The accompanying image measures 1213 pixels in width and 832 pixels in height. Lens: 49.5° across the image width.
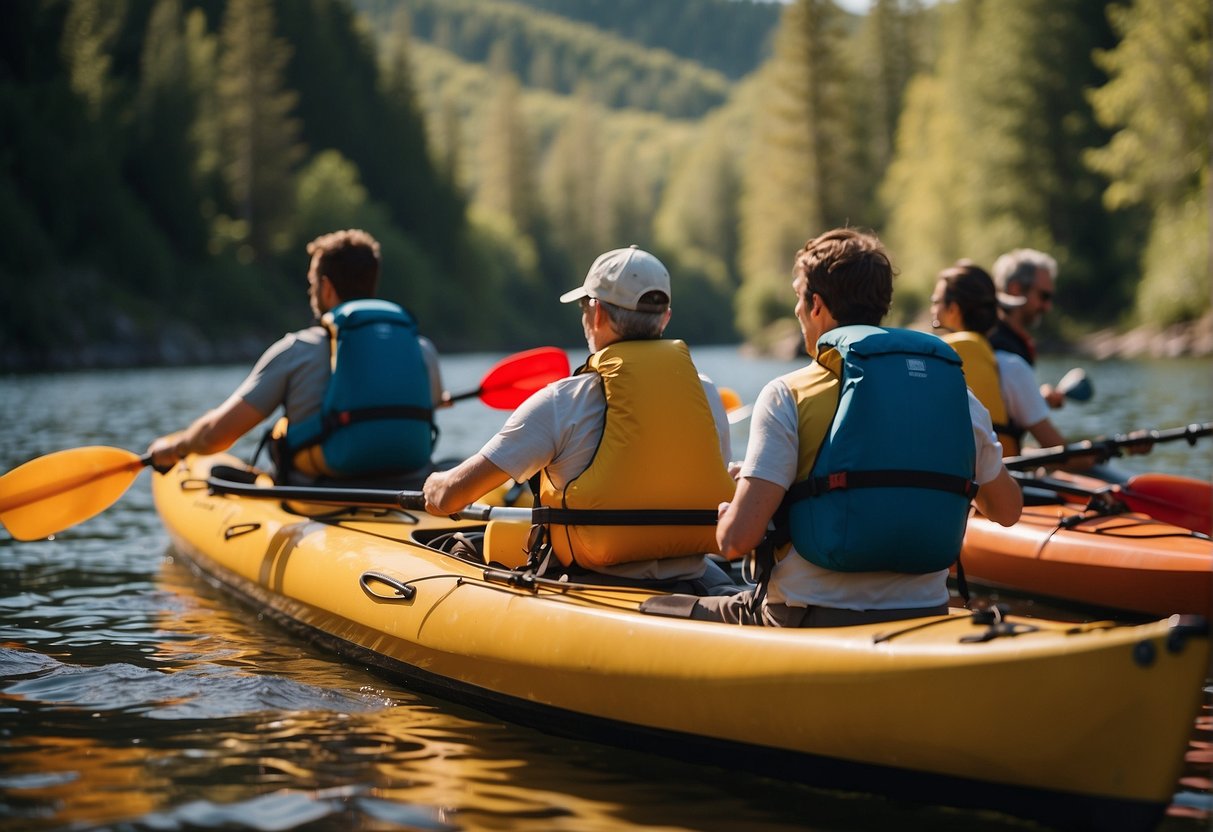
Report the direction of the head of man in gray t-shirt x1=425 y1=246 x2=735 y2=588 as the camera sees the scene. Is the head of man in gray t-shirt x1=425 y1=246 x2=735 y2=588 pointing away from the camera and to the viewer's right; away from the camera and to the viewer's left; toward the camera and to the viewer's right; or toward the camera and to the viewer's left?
away from the camera and to the viewer's left

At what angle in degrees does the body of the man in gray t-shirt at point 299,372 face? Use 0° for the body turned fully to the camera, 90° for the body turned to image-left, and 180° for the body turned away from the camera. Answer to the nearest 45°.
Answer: approximately 135°

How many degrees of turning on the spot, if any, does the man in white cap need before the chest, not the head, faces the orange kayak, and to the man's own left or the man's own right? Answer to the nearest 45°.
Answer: approximately 90° to the man's own right

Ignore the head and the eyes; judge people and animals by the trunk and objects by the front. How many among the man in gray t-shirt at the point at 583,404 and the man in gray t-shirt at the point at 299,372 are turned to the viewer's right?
0

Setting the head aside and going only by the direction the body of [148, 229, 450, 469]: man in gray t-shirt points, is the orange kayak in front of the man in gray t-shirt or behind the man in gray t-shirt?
behind

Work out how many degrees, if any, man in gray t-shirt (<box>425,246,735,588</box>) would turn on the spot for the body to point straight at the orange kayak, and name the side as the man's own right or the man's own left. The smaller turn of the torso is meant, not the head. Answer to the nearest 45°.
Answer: approximately 90° to the man's own right

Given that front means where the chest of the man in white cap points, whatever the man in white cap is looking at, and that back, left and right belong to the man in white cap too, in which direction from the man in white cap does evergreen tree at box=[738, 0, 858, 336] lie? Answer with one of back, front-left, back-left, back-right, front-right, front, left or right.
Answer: front-right

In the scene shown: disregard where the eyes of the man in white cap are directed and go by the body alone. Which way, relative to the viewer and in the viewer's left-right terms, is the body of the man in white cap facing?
facing away from the viewer and to the left of the viewer

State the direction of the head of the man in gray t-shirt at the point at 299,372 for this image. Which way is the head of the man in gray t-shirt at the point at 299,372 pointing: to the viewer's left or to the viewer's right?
to the viewer's left

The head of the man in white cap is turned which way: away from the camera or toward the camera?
away from the camera

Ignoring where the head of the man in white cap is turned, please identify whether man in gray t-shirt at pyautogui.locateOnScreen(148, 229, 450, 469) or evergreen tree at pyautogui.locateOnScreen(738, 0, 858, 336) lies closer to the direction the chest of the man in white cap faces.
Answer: the man in gray t-shirt
